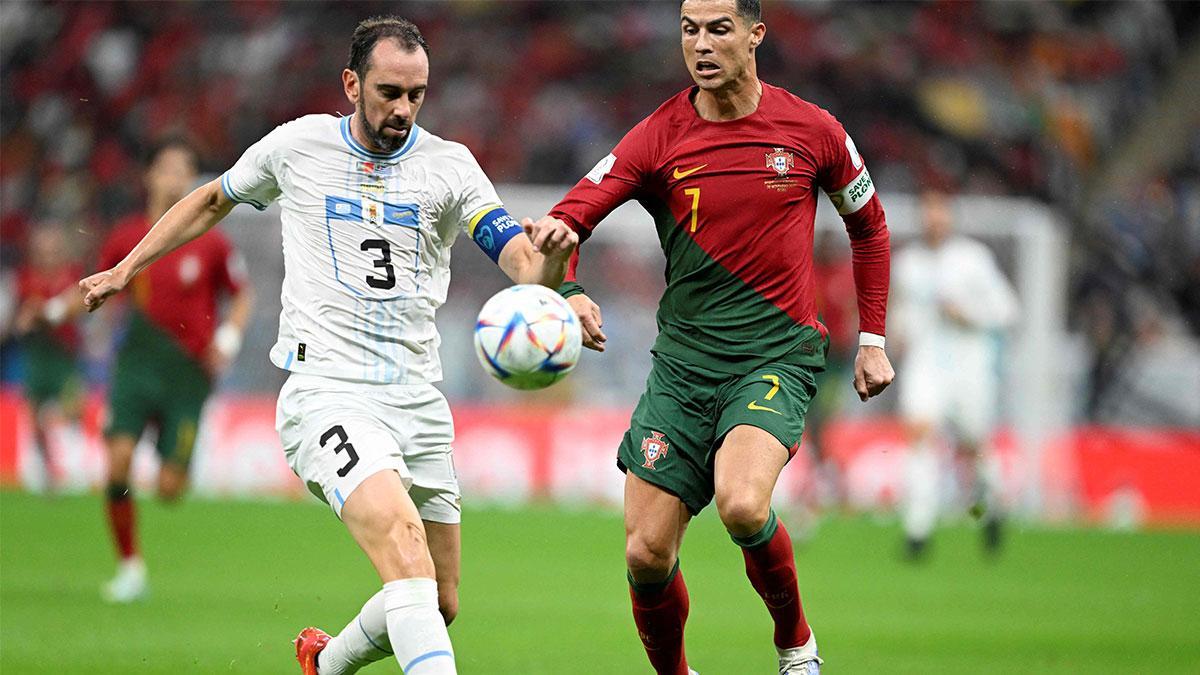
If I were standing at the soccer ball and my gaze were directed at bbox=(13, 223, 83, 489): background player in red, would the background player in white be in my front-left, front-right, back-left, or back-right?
front-right

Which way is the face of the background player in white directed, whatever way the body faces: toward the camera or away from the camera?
toward the camera

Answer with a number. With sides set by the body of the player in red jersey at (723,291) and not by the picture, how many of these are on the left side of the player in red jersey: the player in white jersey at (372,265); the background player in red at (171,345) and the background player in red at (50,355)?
0

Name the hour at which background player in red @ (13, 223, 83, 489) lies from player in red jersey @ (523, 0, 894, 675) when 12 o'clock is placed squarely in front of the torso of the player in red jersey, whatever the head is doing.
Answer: The background player in red is roughly at 5 o'clock from the player in red jersey.

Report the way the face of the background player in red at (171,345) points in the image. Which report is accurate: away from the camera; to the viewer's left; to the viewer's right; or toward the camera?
toward the camera

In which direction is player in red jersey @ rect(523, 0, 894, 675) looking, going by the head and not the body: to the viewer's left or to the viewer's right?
to the viewer's left

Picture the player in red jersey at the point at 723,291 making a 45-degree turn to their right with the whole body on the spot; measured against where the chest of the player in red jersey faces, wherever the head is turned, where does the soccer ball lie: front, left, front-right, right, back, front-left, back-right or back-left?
front

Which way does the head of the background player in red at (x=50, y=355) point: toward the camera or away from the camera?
toward the camera

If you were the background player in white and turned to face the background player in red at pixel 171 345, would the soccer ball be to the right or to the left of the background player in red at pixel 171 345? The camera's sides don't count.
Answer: left

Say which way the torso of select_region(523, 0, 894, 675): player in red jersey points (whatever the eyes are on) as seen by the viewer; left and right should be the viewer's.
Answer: facing the viewer

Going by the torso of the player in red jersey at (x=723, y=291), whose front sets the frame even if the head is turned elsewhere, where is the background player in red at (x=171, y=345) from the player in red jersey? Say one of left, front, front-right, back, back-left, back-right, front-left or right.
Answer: back-right
